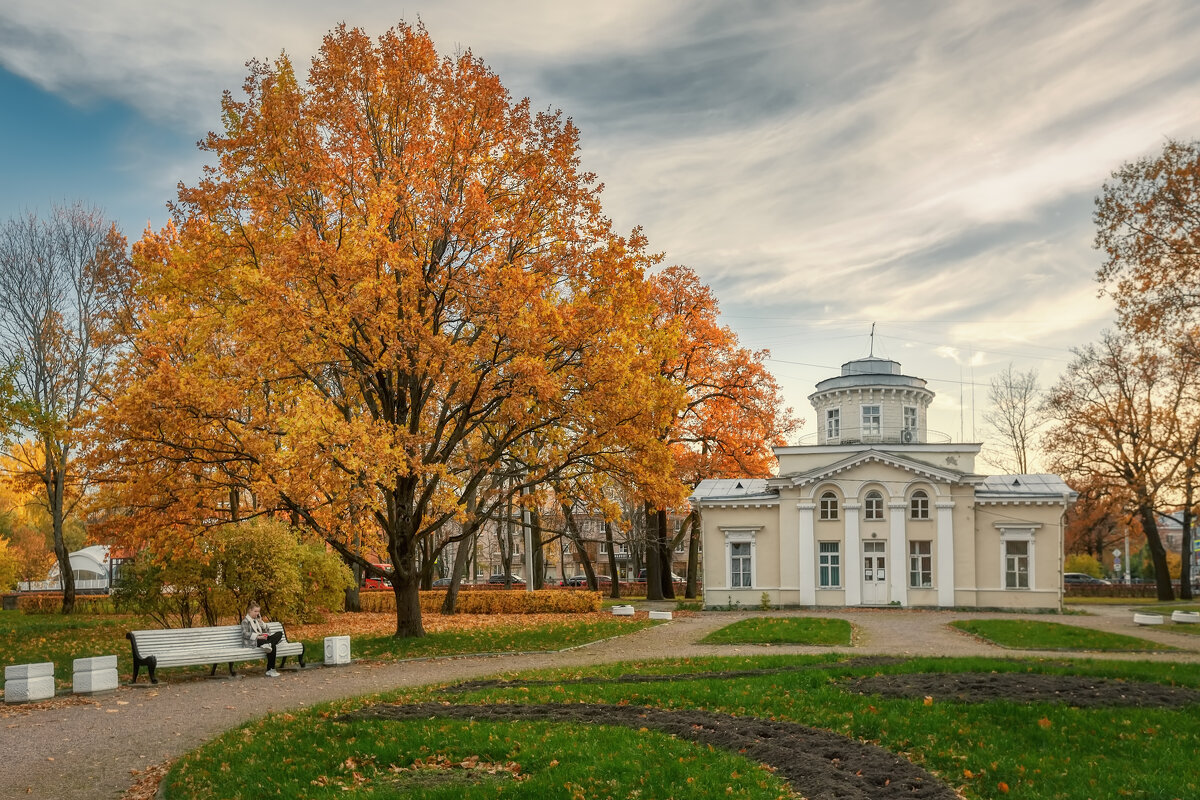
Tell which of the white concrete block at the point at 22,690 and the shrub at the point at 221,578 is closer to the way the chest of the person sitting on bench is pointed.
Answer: the white concrete block

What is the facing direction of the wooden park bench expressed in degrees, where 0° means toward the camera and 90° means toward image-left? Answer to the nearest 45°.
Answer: approximately 315°

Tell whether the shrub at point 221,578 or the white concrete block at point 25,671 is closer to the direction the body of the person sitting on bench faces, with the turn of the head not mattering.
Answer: the white concrete block

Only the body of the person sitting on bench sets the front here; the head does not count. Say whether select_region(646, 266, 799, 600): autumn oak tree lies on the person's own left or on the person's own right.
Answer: on the person's own left

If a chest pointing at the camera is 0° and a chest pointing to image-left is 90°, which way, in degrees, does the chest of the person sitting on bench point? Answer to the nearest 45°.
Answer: approximately 315°

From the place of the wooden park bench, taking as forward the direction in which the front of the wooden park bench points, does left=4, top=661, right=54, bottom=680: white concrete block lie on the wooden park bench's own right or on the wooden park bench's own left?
on the wooden park bench's own right

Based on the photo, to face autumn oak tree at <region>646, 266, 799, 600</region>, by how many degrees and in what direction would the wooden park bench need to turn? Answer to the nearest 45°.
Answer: approximately 90° to its left

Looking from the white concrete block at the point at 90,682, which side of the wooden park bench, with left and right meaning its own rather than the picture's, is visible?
right
